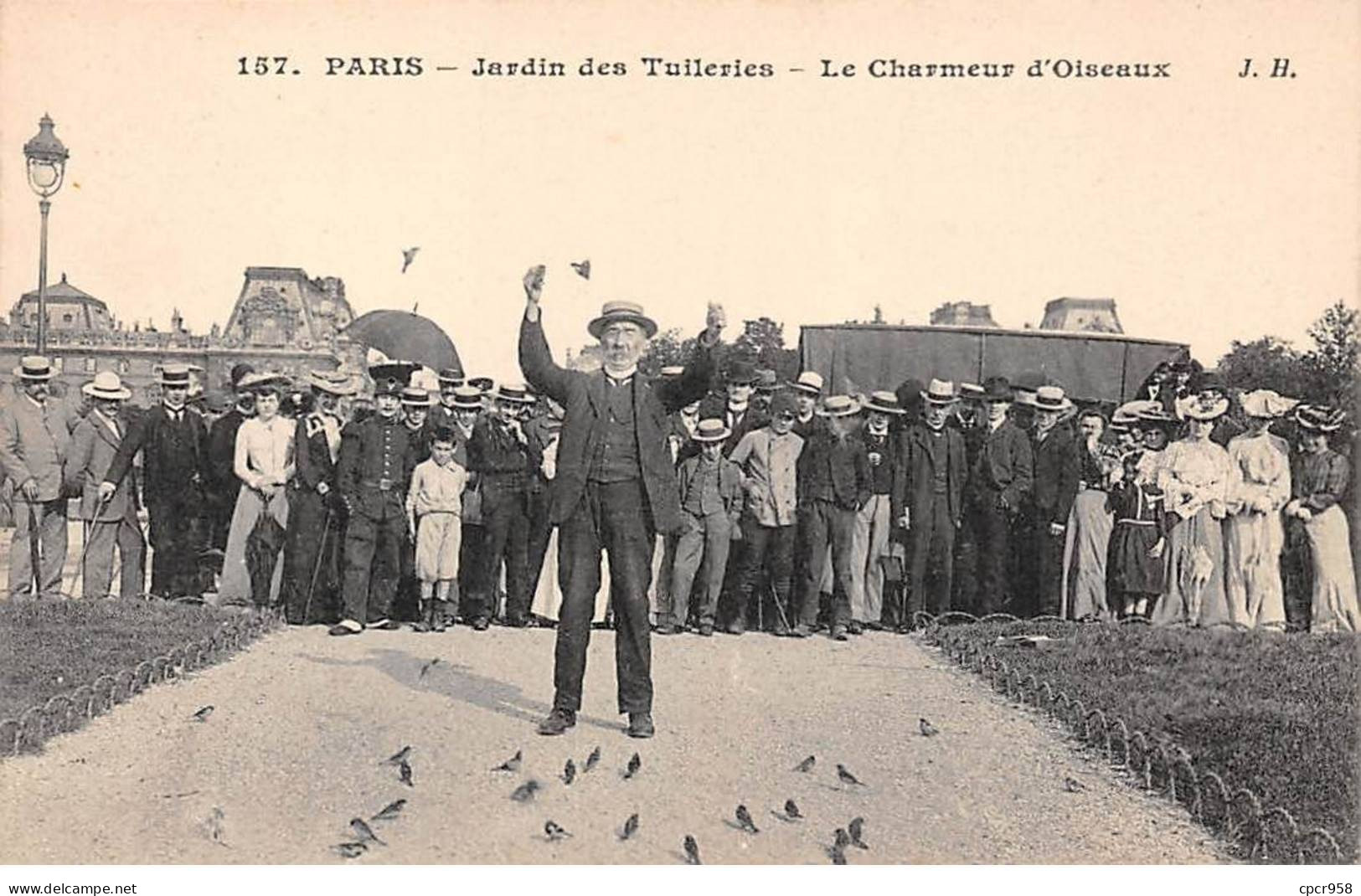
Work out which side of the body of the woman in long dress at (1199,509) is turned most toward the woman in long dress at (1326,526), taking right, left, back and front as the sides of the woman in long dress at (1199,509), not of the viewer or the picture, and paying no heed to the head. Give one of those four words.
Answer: left

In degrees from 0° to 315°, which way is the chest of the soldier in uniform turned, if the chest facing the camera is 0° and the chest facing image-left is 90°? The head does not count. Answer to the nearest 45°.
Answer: approximately 315°

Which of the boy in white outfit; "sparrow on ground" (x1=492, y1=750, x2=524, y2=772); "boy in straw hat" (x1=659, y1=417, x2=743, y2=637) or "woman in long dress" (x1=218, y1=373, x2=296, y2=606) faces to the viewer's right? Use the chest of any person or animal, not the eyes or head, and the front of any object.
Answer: the sparrow on ground

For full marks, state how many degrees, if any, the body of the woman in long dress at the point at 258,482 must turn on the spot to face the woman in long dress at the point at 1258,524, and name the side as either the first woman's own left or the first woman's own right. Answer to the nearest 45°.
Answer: approximately 90° to the first woman's own left

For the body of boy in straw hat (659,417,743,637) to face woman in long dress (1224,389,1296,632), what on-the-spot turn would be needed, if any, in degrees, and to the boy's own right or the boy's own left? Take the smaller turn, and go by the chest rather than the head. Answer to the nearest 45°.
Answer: approximately 90° to the boy's own left

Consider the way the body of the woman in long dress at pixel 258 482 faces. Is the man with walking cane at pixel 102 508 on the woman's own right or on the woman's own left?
on the woman's own right
